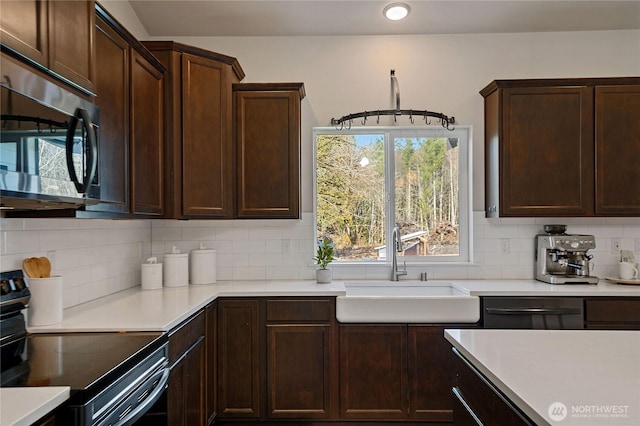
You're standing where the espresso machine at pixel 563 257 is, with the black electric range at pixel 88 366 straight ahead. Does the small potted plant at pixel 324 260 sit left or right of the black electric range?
right

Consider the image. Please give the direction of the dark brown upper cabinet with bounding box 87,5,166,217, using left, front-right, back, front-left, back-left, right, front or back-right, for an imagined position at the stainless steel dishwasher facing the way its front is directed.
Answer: front-right

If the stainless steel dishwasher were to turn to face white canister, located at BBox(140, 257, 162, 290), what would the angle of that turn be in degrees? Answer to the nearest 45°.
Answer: approximately 45° to its right

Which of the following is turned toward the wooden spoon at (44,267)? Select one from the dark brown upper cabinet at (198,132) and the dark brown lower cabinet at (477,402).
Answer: the dark brown lower cabinet

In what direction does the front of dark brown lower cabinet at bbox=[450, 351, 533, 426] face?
to the viewer's left

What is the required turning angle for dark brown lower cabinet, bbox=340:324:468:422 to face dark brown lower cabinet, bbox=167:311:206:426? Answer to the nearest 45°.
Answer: approximately 45° to its right

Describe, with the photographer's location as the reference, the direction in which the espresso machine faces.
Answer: facing the viewer and to the right of the viewer

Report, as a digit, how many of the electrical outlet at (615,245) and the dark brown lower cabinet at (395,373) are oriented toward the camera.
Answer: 2

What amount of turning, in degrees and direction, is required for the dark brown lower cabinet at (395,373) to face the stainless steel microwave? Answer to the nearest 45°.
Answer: approximately 45° to its right

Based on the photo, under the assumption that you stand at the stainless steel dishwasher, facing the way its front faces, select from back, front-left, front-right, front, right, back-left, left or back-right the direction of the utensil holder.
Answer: front-right

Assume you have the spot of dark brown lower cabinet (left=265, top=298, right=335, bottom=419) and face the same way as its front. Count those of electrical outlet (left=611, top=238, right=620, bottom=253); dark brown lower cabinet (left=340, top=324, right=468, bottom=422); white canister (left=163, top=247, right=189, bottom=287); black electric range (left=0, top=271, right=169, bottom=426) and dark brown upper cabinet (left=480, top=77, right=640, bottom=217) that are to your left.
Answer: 3

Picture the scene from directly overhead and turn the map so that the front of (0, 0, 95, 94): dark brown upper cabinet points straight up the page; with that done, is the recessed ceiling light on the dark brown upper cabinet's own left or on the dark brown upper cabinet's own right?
on the dark brown upper cabinet's own left

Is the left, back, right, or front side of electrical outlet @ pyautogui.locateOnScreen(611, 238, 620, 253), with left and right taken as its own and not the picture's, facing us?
front

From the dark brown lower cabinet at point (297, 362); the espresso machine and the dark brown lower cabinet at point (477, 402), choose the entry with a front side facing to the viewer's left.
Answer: the dark brown lower cabinet at point (477, 402)

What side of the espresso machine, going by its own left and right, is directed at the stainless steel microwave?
right
